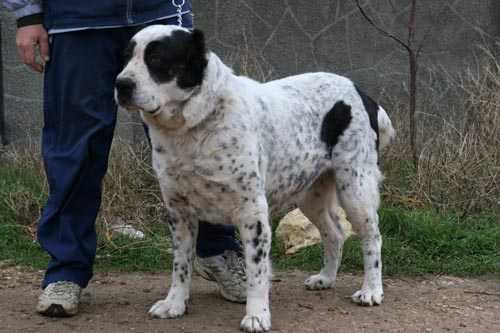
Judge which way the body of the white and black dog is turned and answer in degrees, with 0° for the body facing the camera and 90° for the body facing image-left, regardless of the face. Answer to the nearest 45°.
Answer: approximately 45°

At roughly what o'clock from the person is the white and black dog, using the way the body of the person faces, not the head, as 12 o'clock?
The white and black dog is roughly at 10 o'clock from the person.

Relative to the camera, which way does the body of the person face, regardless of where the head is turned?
toward the camera

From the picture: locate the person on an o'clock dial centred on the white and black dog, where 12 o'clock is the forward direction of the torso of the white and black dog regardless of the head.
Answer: The person is roughly at 2 o'clock from the white and black dog.

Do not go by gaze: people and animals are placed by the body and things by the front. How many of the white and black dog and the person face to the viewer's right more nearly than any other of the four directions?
0
